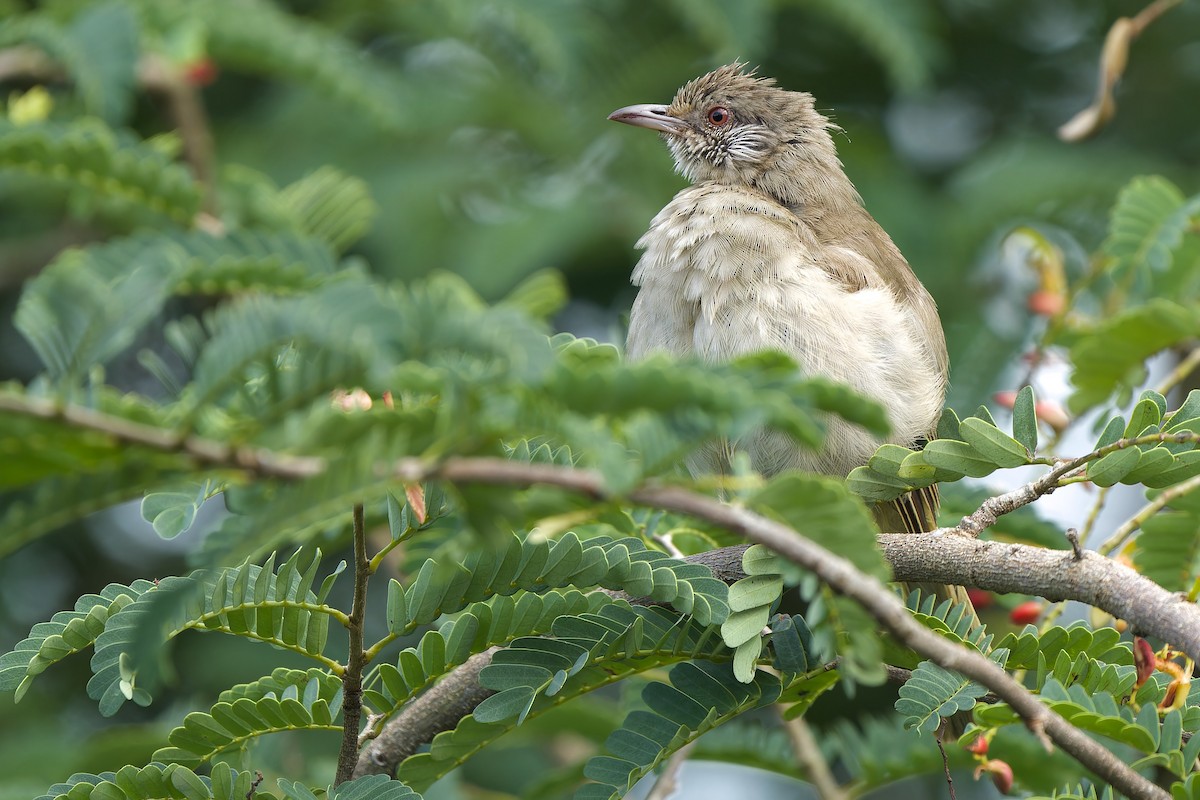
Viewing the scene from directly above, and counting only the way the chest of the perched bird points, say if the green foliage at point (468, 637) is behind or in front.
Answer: in front

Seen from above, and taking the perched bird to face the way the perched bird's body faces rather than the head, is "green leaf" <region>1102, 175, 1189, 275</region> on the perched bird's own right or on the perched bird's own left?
on the perched bird's own left

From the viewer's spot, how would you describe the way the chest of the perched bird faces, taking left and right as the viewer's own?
facing the viewer and to the left of the viewer

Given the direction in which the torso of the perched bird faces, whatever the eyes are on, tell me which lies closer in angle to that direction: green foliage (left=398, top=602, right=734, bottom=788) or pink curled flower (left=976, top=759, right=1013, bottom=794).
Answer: the green foliage

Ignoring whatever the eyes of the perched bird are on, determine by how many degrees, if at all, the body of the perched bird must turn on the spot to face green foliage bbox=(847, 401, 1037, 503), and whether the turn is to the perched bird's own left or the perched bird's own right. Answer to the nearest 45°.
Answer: approximately 45° to the perched bird's own left

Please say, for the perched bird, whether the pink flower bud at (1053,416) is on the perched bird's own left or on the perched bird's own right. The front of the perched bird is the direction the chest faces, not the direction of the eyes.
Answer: on the perched bird's own left

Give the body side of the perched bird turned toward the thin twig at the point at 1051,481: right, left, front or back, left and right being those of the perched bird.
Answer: left

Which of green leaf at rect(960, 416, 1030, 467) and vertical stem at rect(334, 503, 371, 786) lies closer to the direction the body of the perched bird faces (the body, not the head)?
the vertical stem

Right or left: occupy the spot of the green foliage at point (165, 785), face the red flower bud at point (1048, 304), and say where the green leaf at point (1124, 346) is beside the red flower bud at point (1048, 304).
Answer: right

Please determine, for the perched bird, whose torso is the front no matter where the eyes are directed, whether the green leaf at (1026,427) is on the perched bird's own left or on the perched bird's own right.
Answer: on the perched bird's own left
